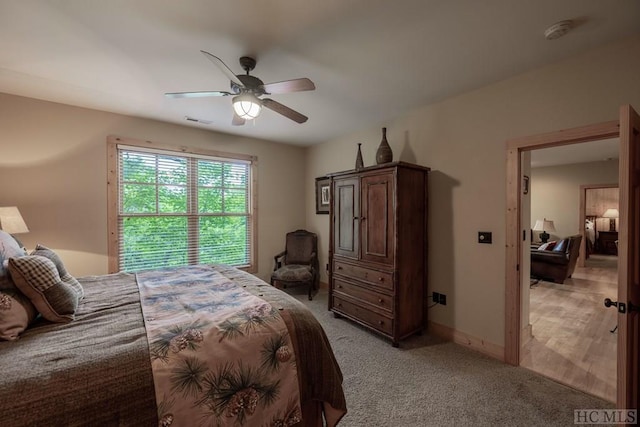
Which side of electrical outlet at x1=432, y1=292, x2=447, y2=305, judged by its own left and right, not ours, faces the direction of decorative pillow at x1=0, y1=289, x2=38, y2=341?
front

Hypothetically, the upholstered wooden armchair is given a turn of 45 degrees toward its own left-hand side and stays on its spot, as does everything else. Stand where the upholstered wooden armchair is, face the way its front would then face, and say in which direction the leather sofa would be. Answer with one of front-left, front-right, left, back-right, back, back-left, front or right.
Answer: left

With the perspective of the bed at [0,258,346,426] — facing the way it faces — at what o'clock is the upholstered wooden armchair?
The upholstered wooden armchair is roughly at 10 o'clock from the bed.

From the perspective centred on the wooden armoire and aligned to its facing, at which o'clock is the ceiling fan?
The ceiling fan is roughly at 12 o'clock from the wooden armoire.

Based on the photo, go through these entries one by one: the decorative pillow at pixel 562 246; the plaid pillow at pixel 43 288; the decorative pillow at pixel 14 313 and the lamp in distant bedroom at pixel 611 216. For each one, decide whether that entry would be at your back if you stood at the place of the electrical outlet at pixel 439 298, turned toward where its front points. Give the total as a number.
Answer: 2

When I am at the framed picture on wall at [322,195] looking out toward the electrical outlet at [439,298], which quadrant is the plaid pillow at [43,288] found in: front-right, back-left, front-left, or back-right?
front-right

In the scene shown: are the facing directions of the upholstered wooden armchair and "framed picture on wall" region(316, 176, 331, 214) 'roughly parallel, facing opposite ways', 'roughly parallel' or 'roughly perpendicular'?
roughly parallel

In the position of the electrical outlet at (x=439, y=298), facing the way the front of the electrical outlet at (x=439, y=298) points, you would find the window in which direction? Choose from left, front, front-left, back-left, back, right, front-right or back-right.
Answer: front-right

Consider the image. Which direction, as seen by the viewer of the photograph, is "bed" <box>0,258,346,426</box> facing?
facing to the right of the viewer

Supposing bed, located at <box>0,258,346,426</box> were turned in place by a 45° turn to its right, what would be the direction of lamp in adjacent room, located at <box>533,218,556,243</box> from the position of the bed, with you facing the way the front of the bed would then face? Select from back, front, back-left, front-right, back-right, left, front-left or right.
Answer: front-left

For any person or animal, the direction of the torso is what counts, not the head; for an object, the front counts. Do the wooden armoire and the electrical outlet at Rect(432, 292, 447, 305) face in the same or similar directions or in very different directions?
same or similar directions

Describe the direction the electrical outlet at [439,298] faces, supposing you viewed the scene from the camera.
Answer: facing the viewer and to the left of the viewer

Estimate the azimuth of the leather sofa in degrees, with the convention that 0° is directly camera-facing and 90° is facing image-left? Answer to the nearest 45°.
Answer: approximately 90°

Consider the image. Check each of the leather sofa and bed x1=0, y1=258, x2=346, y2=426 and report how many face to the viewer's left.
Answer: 1

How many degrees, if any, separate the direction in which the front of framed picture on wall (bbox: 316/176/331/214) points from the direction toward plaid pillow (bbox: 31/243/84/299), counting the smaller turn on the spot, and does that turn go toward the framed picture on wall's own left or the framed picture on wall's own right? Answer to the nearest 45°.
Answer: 0° — it already faces it

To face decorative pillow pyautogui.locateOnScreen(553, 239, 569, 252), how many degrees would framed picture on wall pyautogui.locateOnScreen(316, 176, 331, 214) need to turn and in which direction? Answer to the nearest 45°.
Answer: approximately 135° to its left
